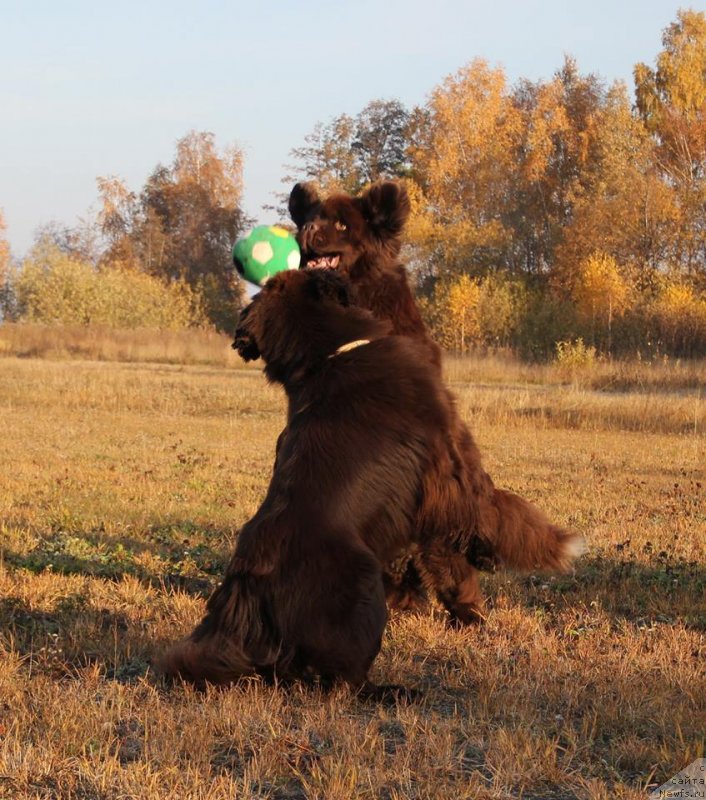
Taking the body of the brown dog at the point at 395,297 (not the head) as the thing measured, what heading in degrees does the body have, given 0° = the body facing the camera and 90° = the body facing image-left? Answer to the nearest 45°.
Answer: approximately 45°
